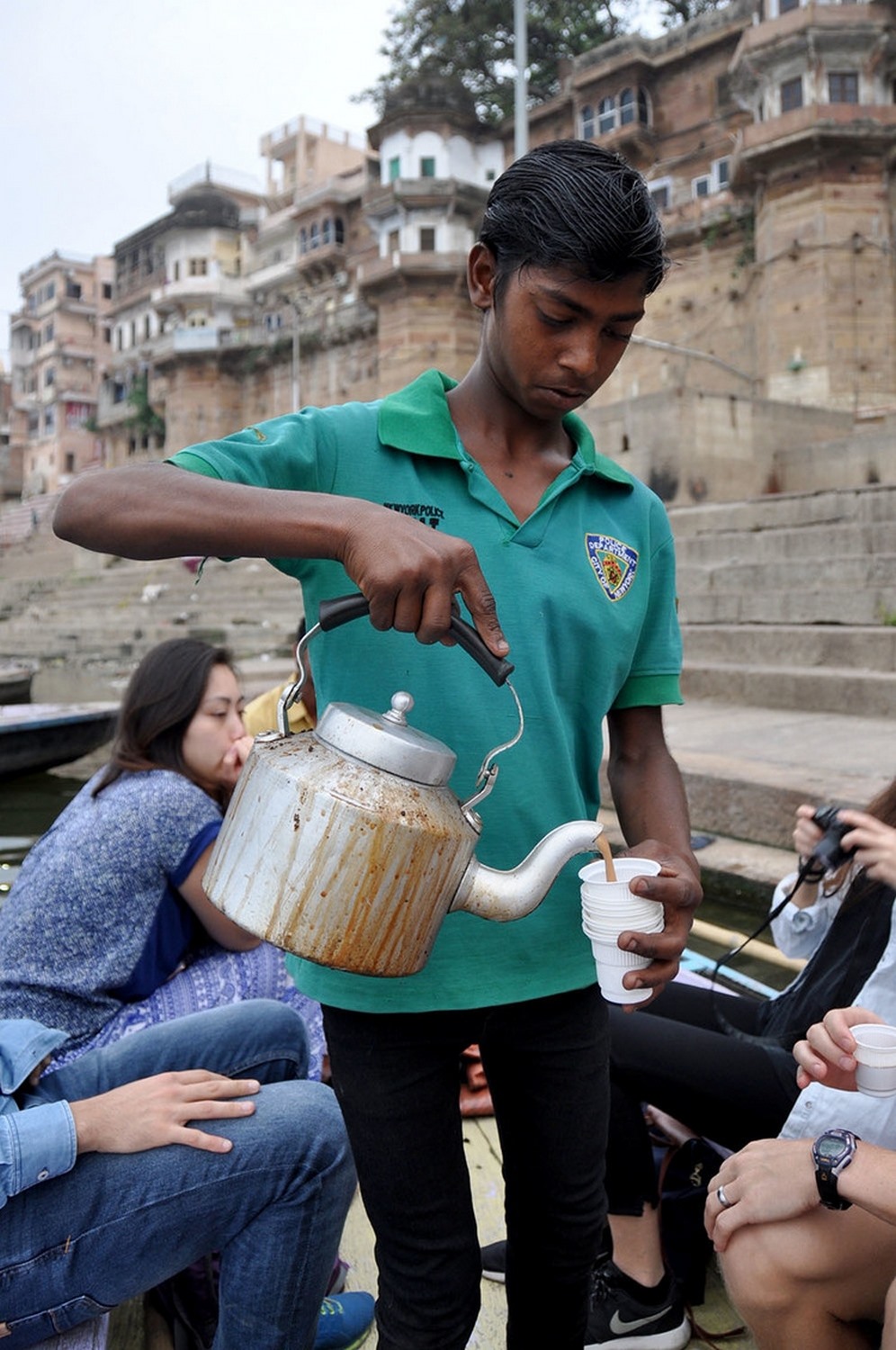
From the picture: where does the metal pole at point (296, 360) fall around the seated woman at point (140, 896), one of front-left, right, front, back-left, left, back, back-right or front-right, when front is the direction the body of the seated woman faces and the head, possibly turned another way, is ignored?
left

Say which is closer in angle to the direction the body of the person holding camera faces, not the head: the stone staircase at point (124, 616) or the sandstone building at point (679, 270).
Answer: the stone staircase

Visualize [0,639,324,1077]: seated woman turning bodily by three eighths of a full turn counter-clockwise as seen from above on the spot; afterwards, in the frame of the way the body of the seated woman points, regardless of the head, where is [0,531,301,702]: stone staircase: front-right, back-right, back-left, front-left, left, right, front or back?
front-right

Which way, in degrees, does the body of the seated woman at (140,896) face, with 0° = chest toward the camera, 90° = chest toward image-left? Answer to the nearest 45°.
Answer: approximately 270°

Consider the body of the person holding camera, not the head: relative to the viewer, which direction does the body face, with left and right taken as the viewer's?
facing to the left of the viewer

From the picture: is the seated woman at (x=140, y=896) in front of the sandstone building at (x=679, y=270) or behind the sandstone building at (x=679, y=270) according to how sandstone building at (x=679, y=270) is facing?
in front

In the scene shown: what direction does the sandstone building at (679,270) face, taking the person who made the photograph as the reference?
facing the viewer and to the left of the viewer

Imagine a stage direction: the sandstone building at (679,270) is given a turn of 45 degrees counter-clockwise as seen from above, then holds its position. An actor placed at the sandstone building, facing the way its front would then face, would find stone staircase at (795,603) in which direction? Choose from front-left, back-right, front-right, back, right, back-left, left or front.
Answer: front

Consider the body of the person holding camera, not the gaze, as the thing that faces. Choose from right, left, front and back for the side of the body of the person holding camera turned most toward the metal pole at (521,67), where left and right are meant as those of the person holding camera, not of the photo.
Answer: right

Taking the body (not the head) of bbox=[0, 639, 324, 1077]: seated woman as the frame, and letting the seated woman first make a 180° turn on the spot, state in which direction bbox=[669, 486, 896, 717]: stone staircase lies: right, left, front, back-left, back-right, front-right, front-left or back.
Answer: back-right

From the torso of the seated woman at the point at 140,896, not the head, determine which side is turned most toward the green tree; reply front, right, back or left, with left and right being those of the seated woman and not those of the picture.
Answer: left

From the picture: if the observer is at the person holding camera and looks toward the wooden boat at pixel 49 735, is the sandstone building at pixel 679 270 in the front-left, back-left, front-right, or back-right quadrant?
front-right

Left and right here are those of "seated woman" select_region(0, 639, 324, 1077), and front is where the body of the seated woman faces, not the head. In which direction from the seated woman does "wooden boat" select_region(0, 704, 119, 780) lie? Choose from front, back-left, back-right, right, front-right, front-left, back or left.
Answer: left

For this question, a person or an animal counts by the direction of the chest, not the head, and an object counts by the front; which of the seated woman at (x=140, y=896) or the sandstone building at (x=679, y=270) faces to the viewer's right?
the seated woman

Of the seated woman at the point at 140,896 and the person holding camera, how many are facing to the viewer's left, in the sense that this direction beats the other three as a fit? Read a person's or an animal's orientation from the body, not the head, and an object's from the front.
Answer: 1
